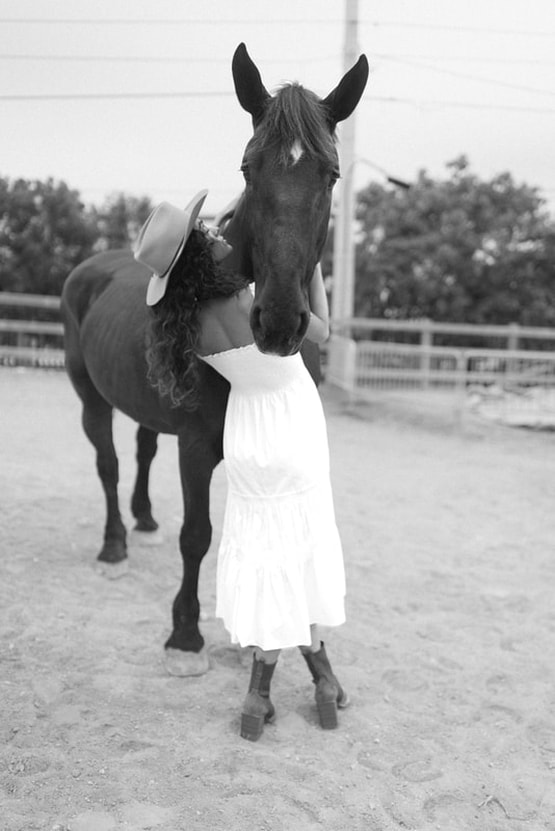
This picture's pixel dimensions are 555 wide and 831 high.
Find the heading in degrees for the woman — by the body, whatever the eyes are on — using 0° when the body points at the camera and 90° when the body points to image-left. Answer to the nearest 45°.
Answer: approximately 225°

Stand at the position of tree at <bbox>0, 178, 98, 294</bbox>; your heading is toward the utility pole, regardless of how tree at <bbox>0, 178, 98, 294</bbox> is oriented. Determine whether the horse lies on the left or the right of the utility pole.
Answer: right

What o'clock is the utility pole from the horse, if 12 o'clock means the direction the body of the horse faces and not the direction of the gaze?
The utility pole is roughly at 8 o'clock from the horse.

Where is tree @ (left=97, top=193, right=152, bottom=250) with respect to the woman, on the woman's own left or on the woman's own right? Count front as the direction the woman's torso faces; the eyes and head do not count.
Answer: on the woman's own left

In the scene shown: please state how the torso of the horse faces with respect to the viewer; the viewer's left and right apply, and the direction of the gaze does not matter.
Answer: facing the viewer and to the right of the viewer

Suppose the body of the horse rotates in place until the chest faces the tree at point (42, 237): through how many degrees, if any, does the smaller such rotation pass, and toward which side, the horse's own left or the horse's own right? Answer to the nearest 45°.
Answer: approximately 135° to the horse's own left

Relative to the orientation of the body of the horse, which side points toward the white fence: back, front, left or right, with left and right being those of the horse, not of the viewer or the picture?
left

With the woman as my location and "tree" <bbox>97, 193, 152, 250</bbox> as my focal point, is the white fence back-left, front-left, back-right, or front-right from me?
front-right

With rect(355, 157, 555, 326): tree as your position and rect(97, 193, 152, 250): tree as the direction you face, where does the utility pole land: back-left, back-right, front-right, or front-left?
front-left

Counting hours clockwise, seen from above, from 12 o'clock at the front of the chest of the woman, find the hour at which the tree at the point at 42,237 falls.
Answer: The tree is roughly at 10 o'clock from the woman.

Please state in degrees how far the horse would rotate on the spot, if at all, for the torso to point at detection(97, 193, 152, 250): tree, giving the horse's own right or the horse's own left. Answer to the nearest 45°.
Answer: approximately 135° to the horse's own left

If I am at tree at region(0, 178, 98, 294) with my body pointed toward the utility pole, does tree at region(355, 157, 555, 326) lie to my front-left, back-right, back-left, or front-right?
front-left

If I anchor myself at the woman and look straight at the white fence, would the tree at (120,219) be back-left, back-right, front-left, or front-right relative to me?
front-left
